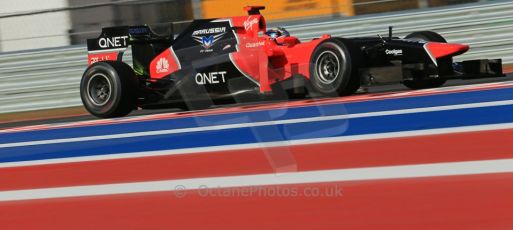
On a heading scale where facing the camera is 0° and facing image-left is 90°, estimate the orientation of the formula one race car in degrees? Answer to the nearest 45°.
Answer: approximately 315°
